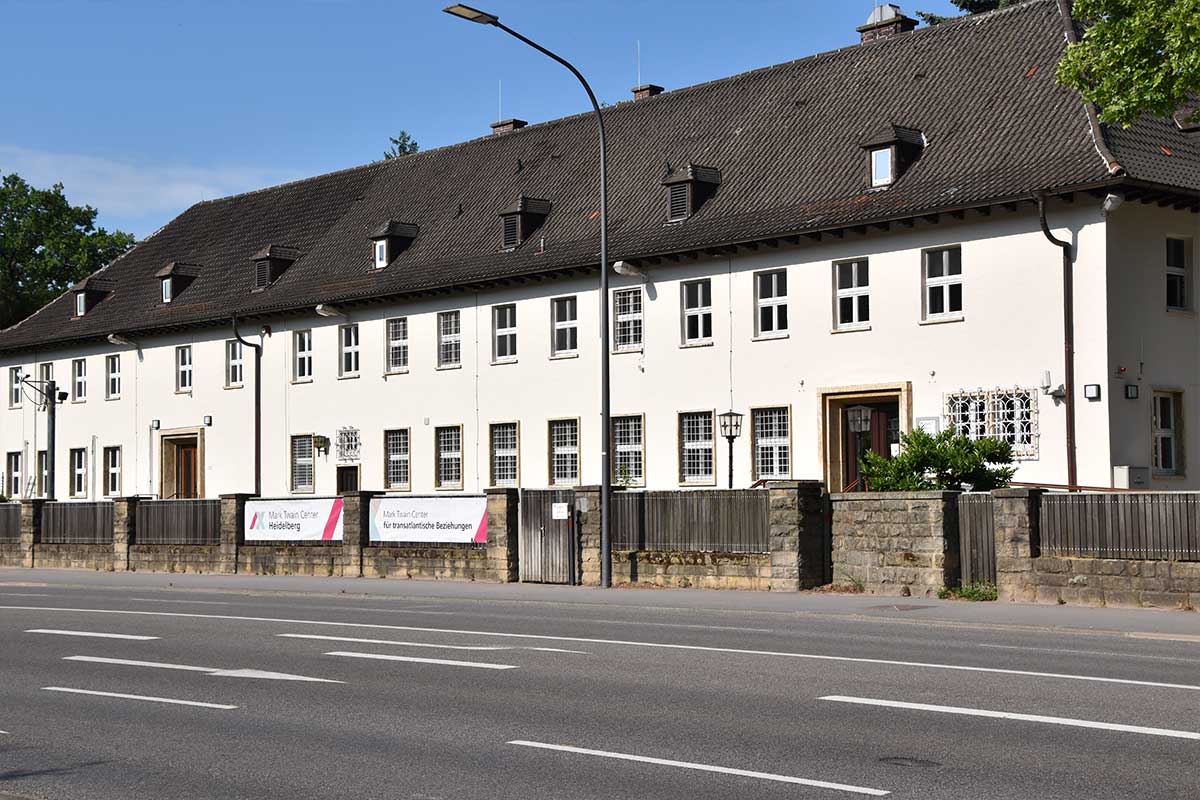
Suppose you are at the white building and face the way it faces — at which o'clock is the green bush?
The green bush is roughly at 10 o'clock from the white building.

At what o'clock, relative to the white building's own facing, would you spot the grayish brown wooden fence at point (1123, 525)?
The grayish brown wooden fence is roughly at 10 o'clock from the white building.

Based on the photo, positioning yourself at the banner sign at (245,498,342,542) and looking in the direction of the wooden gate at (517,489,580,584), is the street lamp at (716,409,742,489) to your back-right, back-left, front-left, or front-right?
front-left

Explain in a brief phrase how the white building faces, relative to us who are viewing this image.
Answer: facing the viewer and to the left of the viewer

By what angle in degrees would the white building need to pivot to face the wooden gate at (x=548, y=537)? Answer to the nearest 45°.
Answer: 0° — it already faces it

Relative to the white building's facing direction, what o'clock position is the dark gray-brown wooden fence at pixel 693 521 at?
The dark gray-brown wooden fence is roughly at 11 o'clock from the white building.

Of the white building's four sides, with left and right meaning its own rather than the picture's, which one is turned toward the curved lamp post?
front

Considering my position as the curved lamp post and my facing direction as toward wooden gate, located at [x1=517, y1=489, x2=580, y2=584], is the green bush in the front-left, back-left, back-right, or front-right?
back-right
